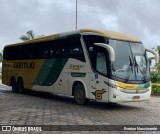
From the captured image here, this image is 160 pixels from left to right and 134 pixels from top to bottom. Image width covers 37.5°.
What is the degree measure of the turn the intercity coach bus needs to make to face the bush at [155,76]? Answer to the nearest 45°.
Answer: approximately 90° to its left

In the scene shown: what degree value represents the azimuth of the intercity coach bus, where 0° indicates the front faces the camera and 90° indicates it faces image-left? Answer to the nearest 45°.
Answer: approximately 315°

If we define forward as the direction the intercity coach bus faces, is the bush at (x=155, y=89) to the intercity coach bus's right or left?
on its left
